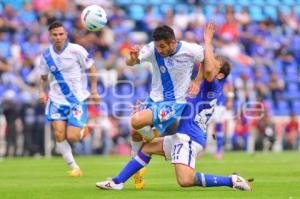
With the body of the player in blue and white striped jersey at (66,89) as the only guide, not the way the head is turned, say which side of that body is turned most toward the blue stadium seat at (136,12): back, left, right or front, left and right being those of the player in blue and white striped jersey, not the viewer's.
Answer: back

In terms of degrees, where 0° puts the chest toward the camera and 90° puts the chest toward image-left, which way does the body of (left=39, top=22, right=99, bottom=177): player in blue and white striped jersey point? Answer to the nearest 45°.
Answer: approximately 0°

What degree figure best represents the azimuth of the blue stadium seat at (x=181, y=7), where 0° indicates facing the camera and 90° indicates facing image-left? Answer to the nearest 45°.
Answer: approximately 0°

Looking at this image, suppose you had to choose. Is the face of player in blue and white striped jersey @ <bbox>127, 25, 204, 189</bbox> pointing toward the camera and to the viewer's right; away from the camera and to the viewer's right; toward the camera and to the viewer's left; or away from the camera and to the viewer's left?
toward the camera and to the viewer's left
